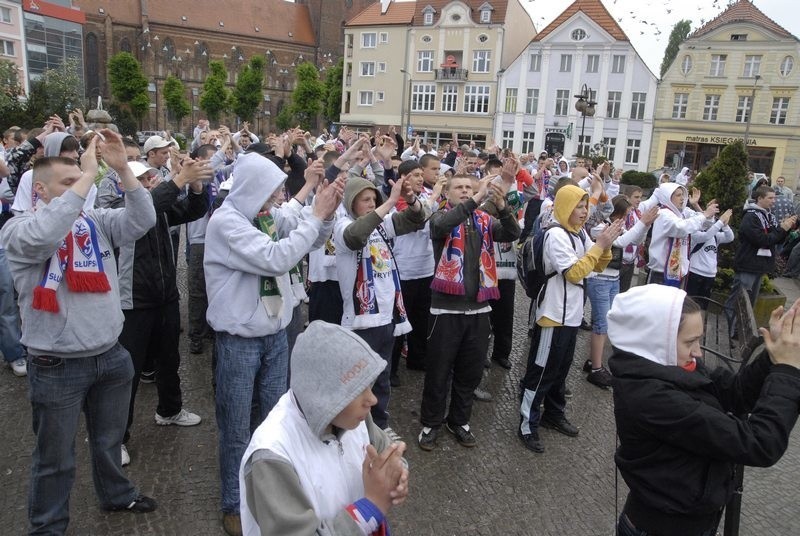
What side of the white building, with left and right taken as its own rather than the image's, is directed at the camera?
front

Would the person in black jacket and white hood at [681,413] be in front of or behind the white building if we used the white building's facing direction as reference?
in front

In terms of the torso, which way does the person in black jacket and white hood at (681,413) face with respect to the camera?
to the viewer's right

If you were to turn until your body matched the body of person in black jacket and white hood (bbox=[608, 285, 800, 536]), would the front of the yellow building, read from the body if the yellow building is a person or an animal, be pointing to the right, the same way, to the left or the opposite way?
to the right

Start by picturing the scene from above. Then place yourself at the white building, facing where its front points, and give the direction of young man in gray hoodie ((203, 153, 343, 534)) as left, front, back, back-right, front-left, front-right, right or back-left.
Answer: front

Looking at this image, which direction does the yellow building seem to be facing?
toward the camera

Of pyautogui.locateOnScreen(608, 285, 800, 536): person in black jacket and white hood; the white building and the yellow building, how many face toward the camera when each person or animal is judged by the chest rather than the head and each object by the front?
2

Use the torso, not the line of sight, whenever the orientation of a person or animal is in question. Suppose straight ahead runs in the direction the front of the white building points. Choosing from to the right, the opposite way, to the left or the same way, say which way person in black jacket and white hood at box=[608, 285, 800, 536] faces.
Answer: to the left

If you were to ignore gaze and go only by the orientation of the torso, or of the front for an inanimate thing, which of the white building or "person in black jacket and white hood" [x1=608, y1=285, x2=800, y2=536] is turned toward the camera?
the white building

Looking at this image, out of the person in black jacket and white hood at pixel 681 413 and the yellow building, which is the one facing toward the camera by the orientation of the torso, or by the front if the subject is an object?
the yellow building

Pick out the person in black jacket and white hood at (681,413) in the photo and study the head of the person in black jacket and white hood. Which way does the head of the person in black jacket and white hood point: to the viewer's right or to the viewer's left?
to the viewer's right

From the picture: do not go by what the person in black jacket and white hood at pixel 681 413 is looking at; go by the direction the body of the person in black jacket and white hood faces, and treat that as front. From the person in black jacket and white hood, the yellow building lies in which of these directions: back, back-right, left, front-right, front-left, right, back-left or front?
left

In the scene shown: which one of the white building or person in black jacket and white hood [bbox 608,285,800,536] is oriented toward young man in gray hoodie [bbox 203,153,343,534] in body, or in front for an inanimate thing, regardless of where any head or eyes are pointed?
the white building
